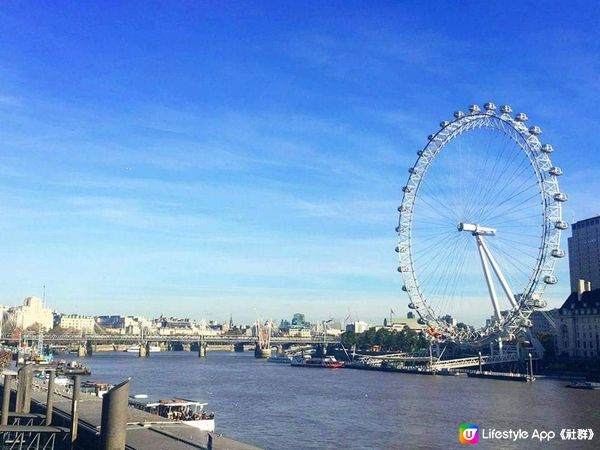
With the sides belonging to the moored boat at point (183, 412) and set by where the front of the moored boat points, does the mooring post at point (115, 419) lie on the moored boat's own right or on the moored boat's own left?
on the moored boat's own right

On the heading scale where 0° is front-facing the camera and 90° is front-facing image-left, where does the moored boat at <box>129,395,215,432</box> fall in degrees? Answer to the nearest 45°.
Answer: approximately 315°

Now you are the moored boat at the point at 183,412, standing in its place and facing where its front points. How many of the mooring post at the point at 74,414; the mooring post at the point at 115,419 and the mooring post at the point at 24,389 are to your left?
0

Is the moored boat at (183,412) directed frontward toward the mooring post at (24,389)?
no

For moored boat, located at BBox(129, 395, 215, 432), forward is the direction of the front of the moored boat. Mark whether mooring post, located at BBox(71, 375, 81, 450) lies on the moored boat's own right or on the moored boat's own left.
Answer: on the moored boat's own right

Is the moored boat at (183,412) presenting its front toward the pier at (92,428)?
no
